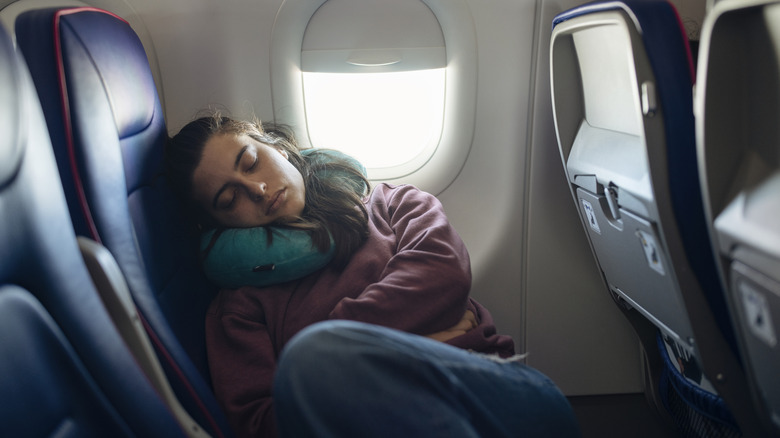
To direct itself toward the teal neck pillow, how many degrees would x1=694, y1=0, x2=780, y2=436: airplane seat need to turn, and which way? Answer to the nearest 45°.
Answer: approximately 135° to its left

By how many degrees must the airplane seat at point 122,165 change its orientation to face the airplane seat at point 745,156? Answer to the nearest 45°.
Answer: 0° — it already faces it

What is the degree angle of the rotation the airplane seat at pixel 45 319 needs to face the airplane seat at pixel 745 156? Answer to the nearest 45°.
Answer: approximately 45° to its left

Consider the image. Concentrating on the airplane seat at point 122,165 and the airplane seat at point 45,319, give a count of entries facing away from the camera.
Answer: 0

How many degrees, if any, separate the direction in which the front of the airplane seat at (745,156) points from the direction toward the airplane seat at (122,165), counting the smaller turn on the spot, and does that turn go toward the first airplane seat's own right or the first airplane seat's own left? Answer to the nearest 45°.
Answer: approximately 180°

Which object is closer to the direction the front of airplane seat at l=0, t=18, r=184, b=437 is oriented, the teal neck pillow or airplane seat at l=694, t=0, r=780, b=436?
the airplane seat

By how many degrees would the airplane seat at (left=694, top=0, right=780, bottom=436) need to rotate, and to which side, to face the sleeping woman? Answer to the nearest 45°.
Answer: approximately 135° to its left

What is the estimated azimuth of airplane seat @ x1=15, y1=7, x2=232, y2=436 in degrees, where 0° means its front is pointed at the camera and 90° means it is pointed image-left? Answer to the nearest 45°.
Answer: approximately 315°

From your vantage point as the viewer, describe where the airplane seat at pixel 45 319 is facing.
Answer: facing the viewer and to the right of the viewer

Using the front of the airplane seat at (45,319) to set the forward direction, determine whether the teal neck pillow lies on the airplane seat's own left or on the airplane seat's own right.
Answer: on the airplane seat's own left

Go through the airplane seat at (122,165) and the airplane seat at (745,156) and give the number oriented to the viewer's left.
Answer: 0

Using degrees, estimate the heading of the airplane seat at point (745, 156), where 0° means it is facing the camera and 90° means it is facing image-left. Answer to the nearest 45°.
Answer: approximately 225°

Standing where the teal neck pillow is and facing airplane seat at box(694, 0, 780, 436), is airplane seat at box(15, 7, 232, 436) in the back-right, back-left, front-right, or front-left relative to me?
back-right
